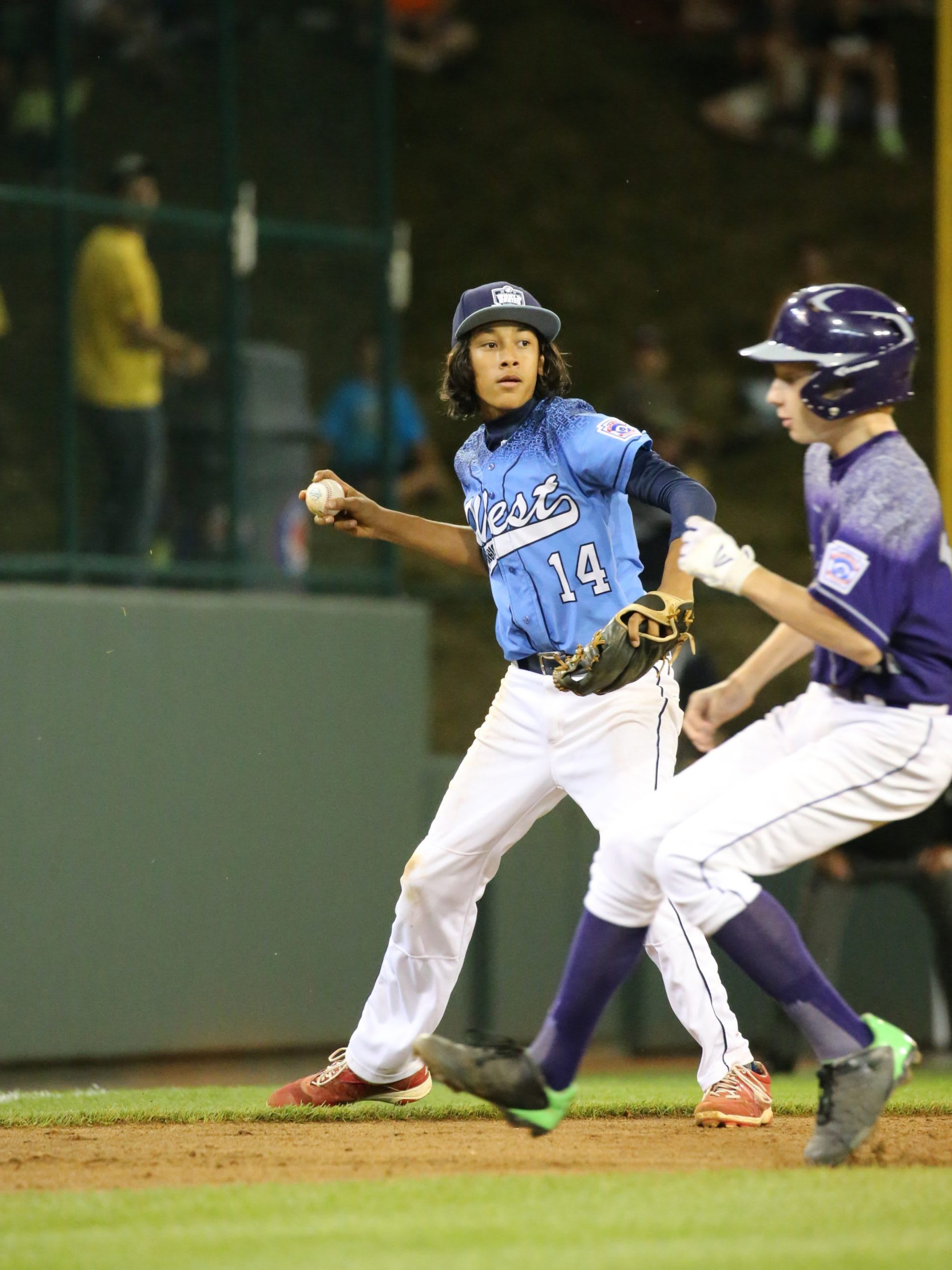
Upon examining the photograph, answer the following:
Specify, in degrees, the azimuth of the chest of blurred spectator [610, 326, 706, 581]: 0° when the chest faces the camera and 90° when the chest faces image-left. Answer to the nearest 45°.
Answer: approximately 0°

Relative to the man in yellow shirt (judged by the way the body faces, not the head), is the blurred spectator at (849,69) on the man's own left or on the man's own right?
on the man's own left

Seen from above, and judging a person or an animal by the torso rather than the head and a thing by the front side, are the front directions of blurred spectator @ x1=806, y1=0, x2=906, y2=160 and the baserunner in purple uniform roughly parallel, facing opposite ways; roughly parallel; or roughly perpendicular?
roughly perpendicular

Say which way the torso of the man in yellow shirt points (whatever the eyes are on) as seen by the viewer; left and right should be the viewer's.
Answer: facing to the right of the viewer

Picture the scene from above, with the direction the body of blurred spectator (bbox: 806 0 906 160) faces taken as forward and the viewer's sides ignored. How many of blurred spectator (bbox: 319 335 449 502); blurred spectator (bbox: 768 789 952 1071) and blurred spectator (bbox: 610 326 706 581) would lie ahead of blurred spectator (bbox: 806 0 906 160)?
3

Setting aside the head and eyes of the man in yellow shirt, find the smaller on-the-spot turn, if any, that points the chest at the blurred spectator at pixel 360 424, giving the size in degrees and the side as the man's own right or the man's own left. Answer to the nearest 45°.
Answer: approximately 45° to the man's own left

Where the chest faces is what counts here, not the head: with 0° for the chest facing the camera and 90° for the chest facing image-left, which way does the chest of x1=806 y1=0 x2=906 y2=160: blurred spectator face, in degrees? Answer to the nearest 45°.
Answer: approximately 0°

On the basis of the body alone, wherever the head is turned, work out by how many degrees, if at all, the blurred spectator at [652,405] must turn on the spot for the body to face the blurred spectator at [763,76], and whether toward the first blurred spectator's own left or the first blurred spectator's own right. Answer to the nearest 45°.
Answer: approximately 180°

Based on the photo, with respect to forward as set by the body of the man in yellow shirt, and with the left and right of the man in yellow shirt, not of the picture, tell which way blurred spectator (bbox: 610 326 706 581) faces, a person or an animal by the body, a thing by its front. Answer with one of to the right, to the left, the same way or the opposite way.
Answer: to the right

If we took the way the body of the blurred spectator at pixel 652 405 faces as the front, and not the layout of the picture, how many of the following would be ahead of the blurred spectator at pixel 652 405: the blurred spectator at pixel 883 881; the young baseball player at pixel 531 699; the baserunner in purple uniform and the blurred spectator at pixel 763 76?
3

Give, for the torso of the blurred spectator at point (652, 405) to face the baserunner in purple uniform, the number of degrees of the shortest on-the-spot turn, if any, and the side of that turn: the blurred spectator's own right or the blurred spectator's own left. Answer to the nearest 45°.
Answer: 0° — they already face them
